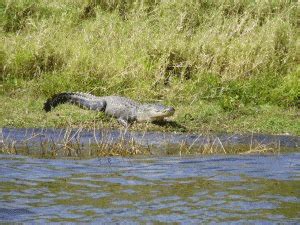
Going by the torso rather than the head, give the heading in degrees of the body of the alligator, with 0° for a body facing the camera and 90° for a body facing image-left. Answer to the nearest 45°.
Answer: approximately 270°
